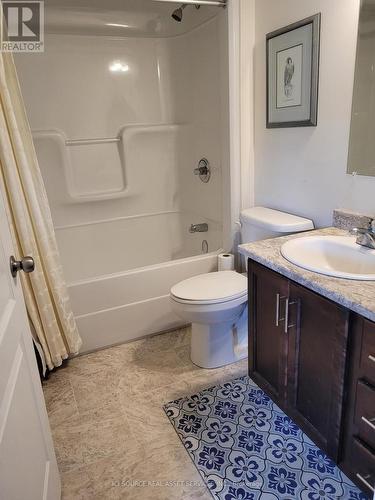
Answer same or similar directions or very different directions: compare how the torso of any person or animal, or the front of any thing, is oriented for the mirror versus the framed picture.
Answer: same or similar directions

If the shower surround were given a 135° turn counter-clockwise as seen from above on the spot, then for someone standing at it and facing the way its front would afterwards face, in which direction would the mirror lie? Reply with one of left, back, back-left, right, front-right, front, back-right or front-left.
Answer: right

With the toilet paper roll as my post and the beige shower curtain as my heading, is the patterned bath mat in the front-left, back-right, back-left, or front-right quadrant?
front-left

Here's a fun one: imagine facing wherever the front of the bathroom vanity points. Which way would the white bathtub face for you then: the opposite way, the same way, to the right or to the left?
to the left

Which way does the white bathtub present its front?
toward the camera

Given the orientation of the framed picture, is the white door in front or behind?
in front

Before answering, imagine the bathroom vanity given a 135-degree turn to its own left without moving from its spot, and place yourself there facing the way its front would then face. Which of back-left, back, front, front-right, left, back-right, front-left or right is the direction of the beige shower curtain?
back

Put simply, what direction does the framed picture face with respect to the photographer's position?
facing the viewer and to the left of the viewer

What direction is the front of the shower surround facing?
toward the camera

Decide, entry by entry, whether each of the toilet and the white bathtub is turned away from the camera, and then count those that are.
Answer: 0

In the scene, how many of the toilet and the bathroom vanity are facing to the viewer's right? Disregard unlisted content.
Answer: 0

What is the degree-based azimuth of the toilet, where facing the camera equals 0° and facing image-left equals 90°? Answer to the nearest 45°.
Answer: approximately 45°

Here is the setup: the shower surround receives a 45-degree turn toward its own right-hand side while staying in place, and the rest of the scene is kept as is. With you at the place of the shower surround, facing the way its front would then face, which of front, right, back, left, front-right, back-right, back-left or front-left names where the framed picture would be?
left

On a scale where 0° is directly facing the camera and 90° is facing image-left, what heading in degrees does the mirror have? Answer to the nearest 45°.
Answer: approximately 45°

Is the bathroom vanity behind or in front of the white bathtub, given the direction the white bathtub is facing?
in front

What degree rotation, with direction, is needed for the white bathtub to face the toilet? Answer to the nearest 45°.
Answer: approximately 45° to its left

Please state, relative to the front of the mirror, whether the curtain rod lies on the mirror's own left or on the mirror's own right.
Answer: on the mirror's own right
